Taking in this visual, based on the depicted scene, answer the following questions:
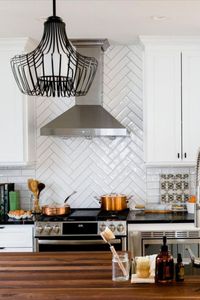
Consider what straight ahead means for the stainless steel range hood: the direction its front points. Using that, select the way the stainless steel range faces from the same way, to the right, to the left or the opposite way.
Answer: the same way

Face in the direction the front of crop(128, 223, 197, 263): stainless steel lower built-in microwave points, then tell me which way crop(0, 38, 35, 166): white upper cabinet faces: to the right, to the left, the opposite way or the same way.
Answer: the same way

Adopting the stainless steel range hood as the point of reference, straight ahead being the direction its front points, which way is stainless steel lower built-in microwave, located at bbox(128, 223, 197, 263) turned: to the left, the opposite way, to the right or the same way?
the same way

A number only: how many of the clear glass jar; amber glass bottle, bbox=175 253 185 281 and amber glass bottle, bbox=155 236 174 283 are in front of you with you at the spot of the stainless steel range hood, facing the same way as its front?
3

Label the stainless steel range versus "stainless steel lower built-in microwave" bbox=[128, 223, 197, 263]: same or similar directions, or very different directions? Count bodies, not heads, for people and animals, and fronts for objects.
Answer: same or similar directions

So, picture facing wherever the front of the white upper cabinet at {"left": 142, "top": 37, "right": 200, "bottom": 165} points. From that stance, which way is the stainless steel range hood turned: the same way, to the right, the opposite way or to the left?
the same way

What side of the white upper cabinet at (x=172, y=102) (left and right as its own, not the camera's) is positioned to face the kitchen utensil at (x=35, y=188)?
right

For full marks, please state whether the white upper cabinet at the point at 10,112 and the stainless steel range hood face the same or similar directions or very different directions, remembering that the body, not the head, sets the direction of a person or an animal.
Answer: same or similar directions

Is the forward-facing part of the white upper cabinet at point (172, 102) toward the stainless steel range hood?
no

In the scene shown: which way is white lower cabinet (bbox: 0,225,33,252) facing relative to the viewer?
toward the camera

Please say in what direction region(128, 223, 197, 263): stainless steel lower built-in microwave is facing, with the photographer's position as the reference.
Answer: facing the viewer

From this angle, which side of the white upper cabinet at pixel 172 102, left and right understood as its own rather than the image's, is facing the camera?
front

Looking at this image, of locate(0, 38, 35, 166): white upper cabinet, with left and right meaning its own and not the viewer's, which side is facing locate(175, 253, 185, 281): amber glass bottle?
front

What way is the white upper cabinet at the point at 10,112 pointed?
toward the camera
